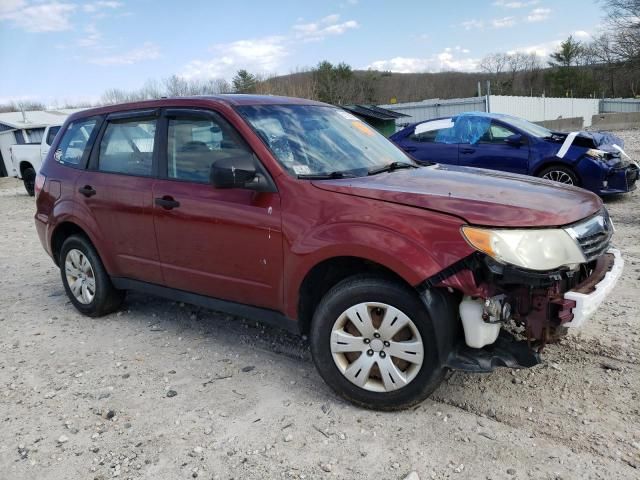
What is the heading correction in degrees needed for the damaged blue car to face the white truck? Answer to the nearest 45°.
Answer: approximately 135° to its right

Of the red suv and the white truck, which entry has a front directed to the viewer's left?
the white truck

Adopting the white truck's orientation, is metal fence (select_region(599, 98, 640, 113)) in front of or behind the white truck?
behind

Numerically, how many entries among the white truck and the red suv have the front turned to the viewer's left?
0

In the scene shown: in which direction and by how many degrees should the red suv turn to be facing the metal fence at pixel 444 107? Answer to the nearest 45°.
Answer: approximately 135° to its left

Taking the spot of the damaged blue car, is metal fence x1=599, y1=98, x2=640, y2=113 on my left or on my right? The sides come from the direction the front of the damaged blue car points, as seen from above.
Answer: on my left

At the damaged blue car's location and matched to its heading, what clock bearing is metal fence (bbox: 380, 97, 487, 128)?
The metal fence is roughly at 7 o'clock from the damaged blue car.

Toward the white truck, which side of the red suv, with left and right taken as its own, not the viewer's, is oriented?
back
